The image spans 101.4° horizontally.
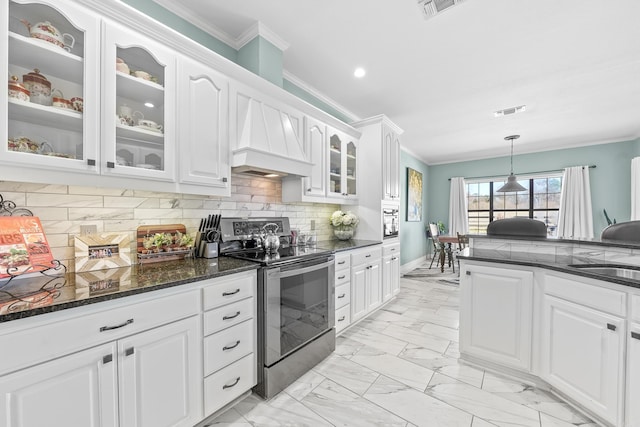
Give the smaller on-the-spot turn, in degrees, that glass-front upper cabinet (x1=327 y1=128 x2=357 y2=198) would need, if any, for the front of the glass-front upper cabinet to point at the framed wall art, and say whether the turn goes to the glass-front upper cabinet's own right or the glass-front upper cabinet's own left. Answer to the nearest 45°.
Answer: approximately 90° to the glass-front upper cabinet's own left

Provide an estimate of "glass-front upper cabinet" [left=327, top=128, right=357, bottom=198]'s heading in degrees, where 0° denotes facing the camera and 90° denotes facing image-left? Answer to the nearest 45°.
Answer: approximately 315°

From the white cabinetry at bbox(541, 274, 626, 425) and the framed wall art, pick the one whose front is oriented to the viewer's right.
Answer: the framed wall art

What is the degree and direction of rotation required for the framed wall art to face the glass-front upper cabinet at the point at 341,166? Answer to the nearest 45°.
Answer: approximately 90° to its right

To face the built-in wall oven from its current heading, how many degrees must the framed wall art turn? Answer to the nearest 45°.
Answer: approximately 90° to its right

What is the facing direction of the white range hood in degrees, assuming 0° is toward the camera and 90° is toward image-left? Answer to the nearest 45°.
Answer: approximately 315°

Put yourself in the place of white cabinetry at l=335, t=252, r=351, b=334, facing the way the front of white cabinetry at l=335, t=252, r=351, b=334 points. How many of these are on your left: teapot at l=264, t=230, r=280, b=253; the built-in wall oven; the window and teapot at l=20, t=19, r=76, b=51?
2

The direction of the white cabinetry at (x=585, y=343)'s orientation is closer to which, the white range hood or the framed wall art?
the white range hood

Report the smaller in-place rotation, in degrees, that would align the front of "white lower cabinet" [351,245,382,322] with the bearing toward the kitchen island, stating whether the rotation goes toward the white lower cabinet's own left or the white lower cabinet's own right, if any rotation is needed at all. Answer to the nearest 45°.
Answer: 0° — it already faces it

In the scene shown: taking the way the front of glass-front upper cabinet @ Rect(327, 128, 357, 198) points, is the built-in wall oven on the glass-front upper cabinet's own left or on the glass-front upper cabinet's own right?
on the glass-front upper cabinet's own left

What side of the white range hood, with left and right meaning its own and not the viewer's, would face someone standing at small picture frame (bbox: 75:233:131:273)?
right
